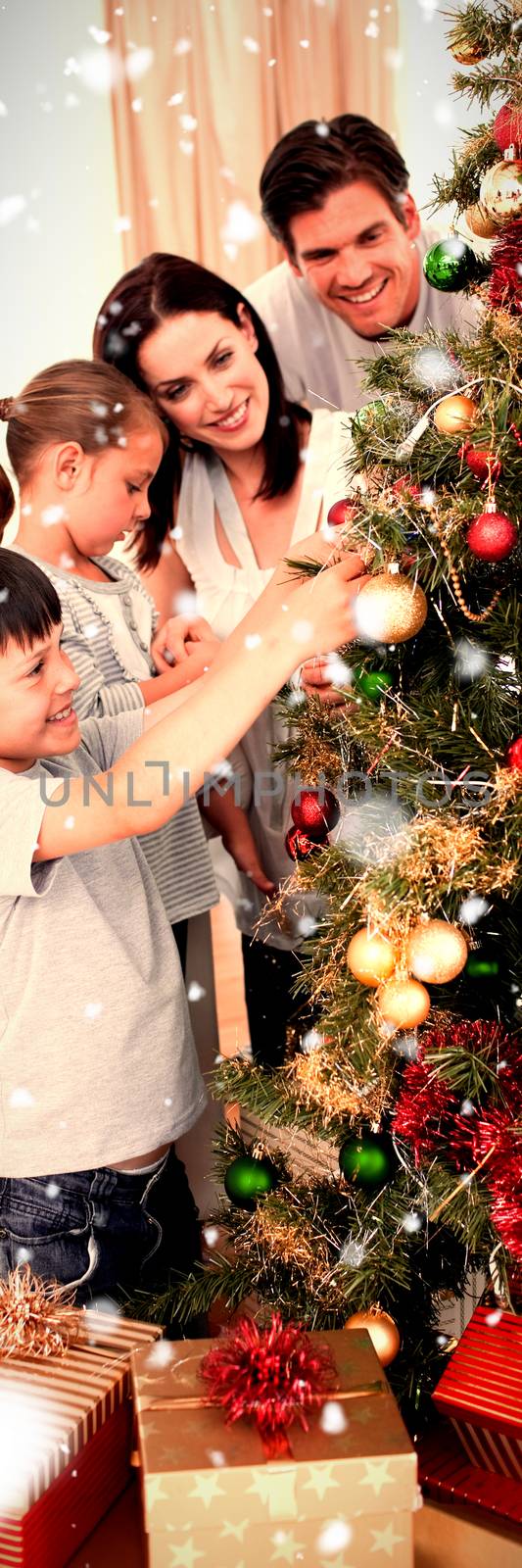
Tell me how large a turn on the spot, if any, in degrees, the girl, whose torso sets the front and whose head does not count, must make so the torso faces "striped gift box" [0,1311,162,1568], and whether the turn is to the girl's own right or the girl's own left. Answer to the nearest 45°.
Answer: approximately 45° to the girl's own right

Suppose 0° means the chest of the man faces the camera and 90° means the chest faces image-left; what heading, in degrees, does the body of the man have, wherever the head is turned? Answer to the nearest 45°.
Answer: approximately 0°

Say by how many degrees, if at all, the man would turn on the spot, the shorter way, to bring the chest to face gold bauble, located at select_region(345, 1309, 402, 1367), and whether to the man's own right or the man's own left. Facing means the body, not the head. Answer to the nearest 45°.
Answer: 0° — they already face it

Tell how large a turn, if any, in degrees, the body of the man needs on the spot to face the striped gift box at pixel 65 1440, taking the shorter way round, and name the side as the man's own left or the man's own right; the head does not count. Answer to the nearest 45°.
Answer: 0° — they already face it
